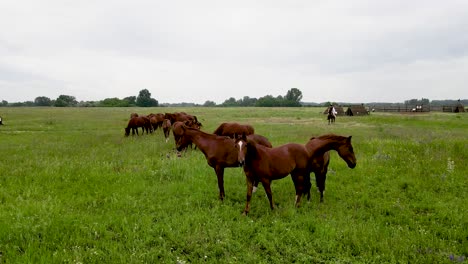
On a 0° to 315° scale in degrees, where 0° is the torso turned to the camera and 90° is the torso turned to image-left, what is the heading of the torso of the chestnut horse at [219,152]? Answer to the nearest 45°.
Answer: approximately 90°

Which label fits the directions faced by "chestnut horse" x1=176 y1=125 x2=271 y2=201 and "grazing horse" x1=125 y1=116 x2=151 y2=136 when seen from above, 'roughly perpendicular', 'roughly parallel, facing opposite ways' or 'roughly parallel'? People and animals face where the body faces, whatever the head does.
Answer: roughly parallel

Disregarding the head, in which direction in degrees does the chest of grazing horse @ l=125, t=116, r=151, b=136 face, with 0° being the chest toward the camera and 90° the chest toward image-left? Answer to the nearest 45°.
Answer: approximately 90°

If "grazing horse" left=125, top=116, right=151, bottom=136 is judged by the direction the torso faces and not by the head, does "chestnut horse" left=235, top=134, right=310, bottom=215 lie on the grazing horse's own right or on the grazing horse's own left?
on the grazing horse's own left

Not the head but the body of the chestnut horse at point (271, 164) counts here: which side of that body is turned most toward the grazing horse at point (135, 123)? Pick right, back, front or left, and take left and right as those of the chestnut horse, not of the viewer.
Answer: right

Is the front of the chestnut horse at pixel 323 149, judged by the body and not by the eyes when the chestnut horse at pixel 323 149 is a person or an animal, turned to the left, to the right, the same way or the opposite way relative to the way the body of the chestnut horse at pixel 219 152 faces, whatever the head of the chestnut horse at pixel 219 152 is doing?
the opposite way

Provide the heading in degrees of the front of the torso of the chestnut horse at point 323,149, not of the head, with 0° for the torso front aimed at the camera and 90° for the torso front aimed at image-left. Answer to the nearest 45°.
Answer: approximately 270°

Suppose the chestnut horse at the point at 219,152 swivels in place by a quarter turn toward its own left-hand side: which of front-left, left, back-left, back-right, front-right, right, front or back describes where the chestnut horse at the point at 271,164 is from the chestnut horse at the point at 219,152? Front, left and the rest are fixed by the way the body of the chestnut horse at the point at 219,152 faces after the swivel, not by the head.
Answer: front-left

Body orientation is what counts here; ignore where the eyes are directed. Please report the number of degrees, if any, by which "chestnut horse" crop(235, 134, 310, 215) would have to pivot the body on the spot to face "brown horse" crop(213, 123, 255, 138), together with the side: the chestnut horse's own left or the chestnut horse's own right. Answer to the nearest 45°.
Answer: approximately 135° to the chestnut horse's own right

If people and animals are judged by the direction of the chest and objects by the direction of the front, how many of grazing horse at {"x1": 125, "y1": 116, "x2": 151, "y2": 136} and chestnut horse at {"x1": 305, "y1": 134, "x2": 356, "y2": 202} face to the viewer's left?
1

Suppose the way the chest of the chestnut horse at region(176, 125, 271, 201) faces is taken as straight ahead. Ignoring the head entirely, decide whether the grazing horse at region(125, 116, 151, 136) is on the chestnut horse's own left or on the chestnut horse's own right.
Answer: on the chestnut horse's own right
